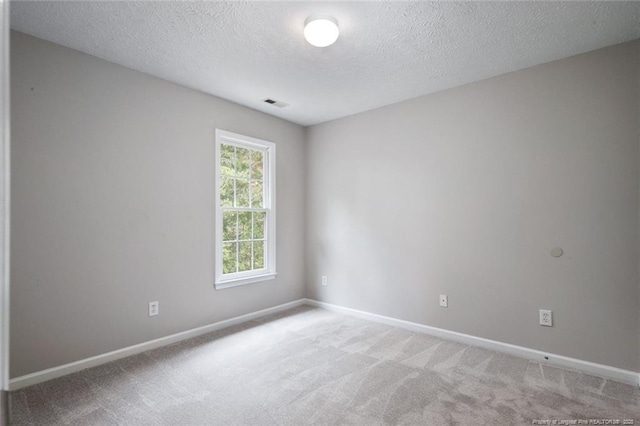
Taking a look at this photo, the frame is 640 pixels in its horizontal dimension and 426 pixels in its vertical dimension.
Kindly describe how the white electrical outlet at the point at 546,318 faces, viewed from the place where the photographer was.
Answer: facing the viewer and to the left of the viewer

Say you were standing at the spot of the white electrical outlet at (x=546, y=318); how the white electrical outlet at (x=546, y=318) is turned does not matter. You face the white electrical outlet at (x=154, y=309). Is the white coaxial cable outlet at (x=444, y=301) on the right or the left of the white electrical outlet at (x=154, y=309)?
right

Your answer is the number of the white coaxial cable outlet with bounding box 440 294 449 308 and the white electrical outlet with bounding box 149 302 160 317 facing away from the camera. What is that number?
0

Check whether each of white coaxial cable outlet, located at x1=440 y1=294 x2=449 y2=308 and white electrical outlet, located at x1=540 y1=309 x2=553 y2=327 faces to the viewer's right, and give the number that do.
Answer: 0

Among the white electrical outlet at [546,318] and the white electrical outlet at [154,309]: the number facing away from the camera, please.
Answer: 0

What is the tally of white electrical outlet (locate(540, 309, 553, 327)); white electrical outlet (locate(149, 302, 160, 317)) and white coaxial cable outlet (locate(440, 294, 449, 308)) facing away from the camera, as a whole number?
0

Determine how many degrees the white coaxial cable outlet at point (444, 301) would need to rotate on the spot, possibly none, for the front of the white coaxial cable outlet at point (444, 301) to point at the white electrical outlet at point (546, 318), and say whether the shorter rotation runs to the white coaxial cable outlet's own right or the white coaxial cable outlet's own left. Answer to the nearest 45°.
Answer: approximately 135° to the white coaxial cable outlet's own left

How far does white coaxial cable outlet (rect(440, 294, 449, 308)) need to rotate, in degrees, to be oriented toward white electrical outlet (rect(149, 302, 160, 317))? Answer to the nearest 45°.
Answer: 0° — it already faces it

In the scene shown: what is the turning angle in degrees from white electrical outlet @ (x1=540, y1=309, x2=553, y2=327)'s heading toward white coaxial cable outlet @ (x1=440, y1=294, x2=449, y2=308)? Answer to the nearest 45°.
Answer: approximately 45° to its right

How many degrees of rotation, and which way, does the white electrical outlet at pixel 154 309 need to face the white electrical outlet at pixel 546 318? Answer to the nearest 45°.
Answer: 0° — it already faces it
